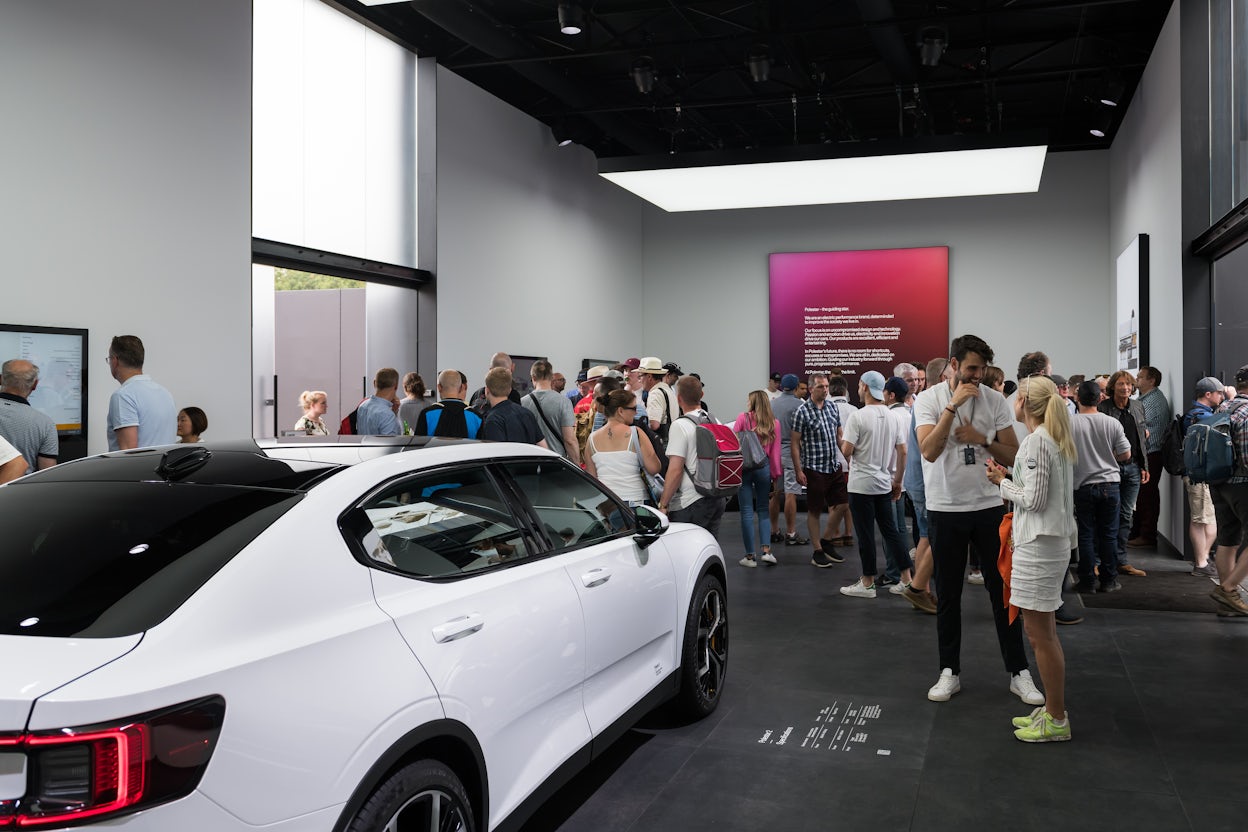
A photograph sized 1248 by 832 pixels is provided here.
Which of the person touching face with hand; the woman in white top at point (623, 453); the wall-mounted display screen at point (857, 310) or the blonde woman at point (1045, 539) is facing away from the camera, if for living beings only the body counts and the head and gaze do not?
the woman in white top

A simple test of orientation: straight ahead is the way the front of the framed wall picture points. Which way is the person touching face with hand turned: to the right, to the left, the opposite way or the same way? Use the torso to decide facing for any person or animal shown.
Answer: to the left

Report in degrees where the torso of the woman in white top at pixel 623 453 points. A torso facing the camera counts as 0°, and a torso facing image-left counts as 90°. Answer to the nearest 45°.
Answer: approximately 180°

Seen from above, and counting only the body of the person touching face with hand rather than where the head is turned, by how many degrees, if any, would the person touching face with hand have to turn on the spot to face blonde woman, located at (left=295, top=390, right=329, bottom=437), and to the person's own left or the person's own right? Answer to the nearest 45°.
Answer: approximately 135° to the person's own right

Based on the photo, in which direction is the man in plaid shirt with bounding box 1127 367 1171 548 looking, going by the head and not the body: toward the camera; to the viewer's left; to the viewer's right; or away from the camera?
to the viewer's left

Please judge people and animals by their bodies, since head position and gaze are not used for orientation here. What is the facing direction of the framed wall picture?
to the viewer's left

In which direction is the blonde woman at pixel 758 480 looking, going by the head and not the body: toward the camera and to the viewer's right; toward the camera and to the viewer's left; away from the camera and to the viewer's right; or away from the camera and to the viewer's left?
away from the camera and to the viewer's left

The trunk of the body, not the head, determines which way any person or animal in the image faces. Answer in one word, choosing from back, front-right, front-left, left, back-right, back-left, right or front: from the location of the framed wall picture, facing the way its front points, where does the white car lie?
left

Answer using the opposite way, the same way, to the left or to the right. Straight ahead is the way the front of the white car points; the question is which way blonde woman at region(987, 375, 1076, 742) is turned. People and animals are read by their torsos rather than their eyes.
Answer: to the left

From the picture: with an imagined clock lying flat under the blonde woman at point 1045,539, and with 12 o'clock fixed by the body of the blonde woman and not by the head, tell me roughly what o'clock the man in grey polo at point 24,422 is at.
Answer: The man in grey polo is roughly at 12 o'clock from the blonde woman.

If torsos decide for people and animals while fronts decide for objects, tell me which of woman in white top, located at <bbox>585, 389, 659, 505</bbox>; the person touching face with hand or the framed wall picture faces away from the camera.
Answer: the woman in white top

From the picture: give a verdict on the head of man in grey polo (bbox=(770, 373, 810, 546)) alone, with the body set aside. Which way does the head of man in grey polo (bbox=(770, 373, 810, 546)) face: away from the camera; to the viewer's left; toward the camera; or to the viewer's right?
away from the camera

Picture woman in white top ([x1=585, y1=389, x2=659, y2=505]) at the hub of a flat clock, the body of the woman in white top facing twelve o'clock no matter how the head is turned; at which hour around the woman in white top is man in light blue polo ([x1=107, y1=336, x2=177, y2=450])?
The man in light blue polo is roughly at 9 o'clock from the woman in white top.

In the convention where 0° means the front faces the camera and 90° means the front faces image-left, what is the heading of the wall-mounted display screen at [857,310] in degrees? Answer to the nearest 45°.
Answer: approximately 0°
